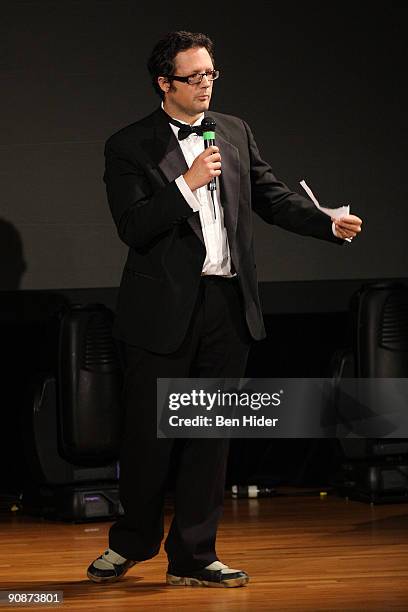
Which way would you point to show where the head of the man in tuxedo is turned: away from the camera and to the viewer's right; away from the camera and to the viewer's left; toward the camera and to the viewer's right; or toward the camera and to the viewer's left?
toward the camera and to the viewer's right

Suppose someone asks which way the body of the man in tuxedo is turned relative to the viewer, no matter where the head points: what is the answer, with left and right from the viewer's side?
facing the viewer and to the right of the viewer

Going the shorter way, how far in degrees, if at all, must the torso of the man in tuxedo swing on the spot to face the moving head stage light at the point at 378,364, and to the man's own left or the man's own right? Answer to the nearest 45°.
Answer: approximately 90° to the man's own left
